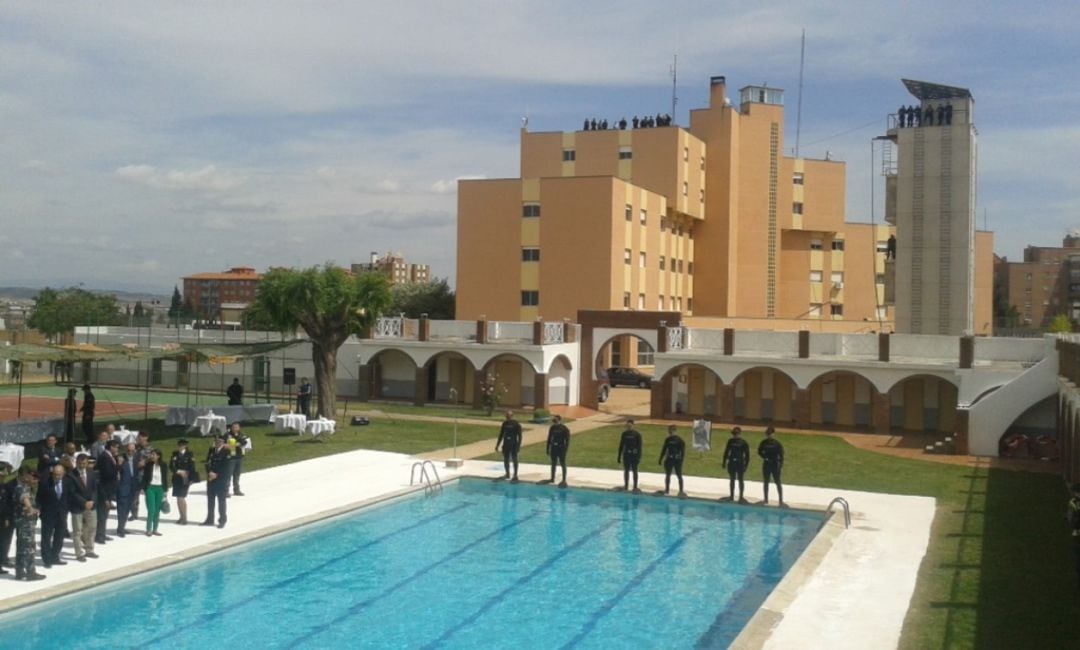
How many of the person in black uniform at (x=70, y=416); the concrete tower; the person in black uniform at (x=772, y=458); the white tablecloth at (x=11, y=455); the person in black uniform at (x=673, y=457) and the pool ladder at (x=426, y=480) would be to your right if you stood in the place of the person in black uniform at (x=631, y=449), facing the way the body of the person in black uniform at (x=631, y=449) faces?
3

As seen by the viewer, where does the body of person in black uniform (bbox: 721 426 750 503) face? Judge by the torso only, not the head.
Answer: toward the camera

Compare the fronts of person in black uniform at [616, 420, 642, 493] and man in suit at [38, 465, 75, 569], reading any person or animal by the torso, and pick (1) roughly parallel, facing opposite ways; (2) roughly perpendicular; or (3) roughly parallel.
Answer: roughly perpendicular

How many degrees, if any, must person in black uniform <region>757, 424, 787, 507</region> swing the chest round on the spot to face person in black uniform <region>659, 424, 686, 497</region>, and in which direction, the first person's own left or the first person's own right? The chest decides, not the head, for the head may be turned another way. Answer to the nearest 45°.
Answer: approximately 90° to the first person's own right

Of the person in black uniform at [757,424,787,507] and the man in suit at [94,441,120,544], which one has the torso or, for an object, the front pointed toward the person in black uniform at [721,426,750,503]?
the man in suit

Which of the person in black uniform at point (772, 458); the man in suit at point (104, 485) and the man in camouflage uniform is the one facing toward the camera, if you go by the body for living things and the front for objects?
the person in black uniform

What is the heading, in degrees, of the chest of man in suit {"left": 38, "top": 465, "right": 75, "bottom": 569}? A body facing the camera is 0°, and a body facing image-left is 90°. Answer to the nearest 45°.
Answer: approximately 315°

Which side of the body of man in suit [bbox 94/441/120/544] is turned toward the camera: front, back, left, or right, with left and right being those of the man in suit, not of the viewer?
right

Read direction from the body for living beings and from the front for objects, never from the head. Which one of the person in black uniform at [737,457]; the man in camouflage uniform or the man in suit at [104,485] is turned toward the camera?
the person in black uniform

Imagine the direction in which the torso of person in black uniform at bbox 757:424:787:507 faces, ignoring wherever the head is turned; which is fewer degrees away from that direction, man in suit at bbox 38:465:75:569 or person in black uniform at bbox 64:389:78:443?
the man in suit

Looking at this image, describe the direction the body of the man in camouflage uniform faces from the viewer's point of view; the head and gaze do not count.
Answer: to the viewer's right

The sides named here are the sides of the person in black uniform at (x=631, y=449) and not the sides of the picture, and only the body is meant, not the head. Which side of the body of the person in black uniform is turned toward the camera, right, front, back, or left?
front

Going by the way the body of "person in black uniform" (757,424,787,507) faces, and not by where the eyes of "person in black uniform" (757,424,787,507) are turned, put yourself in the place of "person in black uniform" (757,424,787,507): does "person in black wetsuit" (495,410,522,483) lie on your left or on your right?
on your right

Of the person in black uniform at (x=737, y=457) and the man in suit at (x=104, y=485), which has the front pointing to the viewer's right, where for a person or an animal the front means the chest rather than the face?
the man in suit

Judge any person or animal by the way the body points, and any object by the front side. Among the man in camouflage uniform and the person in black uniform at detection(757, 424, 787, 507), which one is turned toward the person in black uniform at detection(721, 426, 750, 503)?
the man in camouflage uniform
